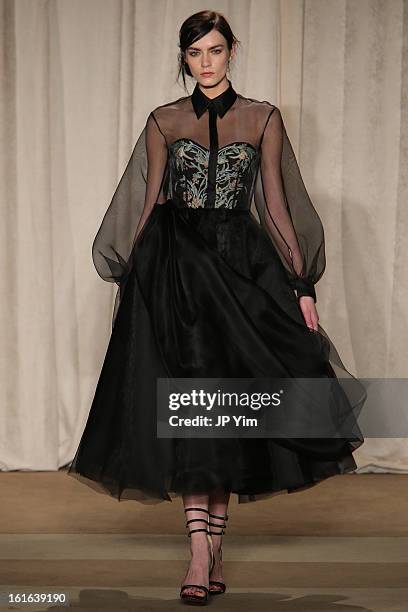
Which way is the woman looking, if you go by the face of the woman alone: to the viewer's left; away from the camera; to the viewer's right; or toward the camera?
toward the camera
